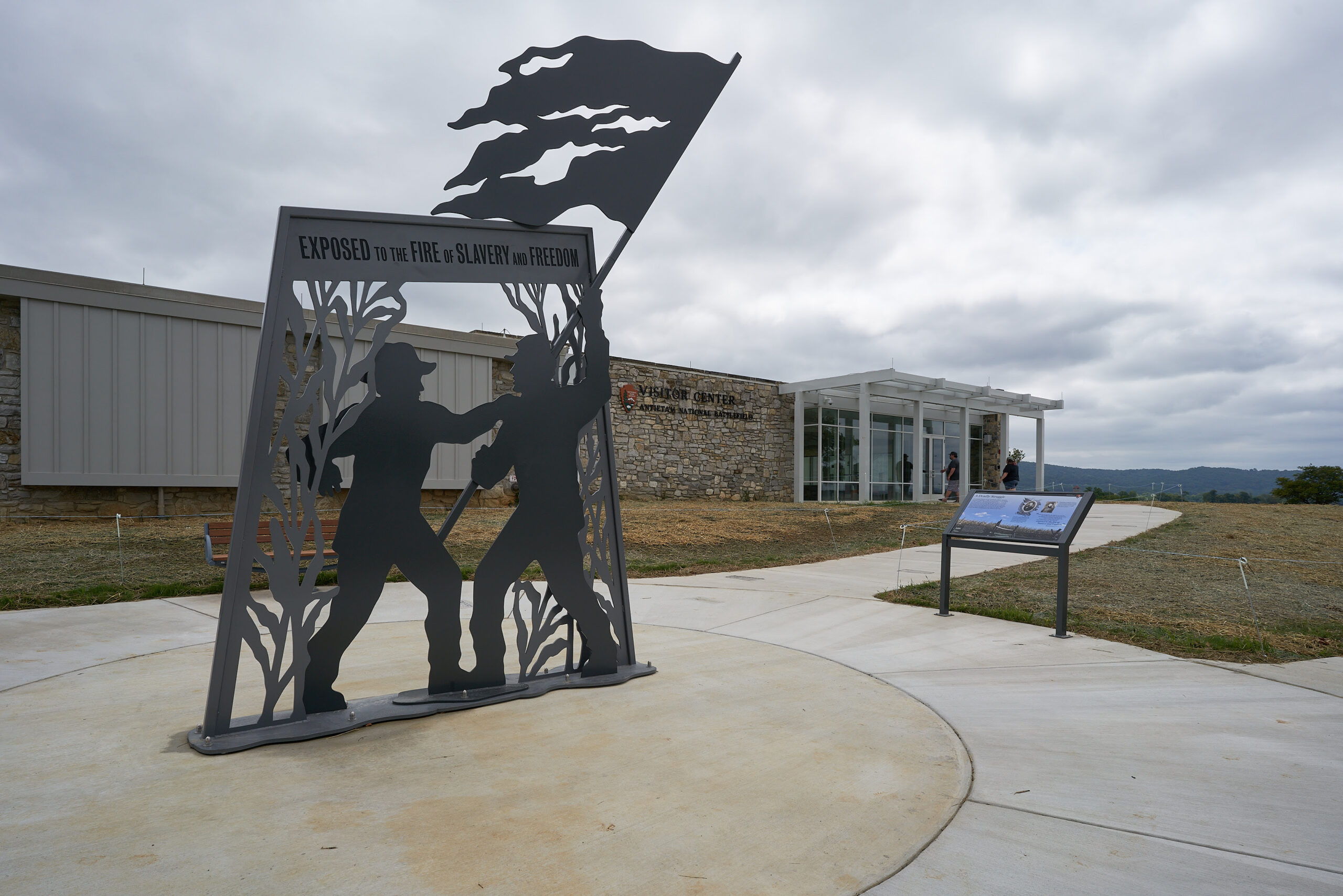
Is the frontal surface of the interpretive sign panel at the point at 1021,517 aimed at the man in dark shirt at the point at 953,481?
no

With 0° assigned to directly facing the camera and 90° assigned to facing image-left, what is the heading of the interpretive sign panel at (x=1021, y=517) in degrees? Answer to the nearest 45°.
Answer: approximately 45°

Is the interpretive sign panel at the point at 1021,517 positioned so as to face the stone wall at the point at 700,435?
no

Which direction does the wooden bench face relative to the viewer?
toward the camera

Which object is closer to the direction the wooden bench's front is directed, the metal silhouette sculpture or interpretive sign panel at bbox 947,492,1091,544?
the metal silhouette sculpture

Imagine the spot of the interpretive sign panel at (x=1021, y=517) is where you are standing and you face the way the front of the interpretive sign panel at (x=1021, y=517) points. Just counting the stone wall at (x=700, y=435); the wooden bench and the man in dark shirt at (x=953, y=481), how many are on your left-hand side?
0

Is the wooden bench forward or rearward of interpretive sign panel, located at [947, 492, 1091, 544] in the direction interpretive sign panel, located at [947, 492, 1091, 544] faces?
forward

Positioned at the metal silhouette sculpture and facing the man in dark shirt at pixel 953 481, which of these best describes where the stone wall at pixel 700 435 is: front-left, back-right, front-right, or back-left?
front-left

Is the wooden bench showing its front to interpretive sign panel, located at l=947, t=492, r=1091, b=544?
no

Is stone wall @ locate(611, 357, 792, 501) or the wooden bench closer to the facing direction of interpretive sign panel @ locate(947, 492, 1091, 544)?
the wooden bench

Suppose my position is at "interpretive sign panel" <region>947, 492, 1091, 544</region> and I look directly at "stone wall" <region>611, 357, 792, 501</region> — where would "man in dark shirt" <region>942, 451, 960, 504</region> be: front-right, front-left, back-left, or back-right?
front-right

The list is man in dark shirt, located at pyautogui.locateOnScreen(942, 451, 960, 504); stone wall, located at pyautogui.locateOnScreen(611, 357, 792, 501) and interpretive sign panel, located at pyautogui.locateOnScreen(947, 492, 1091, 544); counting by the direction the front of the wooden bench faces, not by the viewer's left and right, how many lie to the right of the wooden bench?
0

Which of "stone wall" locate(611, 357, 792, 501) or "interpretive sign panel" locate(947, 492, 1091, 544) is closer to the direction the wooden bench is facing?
the interpretive sign panel

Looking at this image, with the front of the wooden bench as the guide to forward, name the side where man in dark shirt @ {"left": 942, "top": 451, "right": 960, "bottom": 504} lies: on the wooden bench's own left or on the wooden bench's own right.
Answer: on the wooden bench's own left

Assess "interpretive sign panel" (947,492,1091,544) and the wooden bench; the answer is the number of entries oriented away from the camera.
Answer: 0

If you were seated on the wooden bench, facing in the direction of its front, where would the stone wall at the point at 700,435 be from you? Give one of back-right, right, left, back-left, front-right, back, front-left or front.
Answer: back-left
